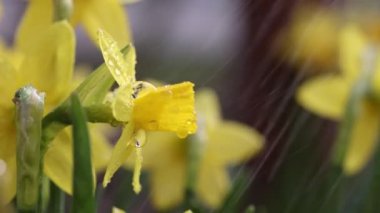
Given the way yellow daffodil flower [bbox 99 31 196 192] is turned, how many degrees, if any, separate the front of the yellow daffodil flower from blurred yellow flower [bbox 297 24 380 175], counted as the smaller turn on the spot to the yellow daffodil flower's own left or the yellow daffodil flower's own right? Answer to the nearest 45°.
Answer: approximately 45° to the yellow daffodil flower's own left

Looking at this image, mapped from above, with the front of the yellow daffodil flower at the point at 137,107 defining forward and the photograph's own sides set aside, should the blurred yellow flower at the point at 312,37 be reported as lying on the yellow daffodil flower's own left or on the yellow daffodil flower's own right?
on the yellow daffodil flower's own left

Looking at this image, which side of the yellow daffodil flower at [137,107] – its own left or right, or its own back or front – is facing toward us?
right
